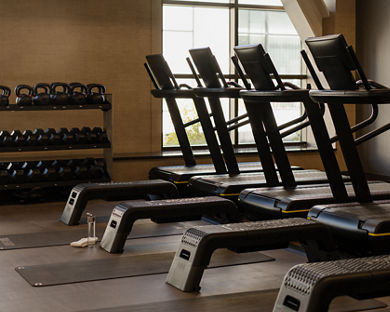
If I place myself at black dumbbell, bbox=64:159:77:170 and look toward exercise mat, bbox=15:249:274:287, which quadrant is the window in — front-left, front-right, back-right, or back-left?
back-left

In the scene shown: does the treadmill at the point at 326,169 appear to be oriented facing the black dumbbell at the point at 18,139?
no

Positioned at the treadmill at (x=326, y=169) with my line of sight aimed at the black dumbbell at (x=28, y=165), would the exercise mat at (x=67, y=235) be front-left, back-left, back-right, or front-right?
front-left

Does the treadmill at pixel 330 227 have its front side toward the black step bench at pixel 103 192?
no
